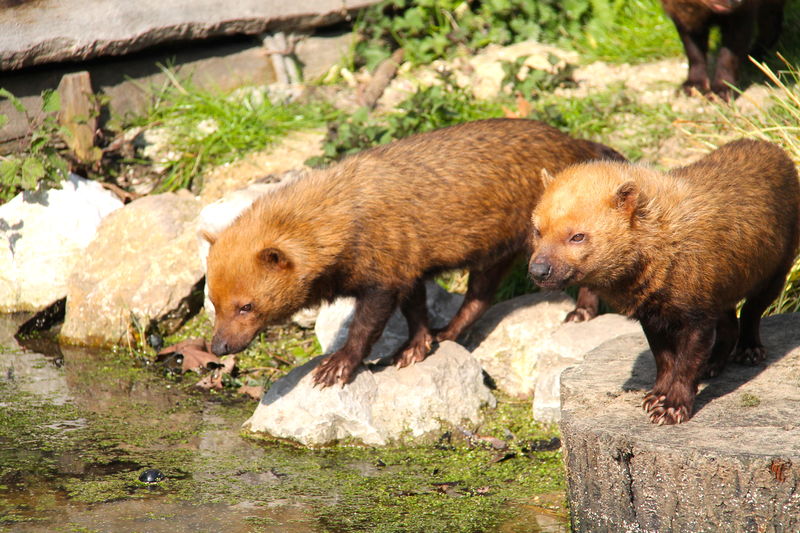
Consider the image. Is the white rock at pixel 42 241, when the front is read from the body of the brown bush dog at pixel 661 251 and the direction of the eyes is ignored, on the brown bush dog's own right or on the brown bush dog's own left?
on the brown bush dog's own right

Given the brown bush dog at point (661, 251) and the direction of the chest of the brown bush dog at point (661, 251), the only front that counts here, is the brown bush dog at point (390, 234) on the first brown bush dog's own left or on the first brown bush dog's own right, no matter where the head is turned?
on the first brown bush dog's own right

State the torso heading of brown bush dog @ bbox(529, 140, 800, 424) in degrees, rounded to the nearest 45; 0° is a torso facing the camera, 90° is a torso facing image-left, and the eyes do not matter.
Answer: approximately 45°

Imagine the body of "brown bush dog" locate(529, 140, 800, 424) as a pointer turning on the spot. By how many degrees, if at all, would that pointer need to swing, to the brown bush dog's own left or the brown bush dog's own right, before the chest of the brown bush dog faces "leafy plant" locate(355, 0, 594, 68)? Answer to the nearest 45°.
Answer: approximately 135° to the brown bush dog's own right

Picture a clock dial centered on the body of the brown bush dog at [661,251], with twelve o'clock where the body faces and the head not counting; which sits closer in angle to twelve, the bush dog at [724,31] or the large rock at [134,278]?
the large rock

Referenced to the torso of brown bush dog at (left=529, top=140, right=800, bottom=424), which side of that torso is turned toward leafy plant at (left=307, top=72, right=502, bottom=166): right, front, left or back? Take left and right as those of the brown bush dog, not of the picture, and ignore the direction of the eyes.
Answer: right

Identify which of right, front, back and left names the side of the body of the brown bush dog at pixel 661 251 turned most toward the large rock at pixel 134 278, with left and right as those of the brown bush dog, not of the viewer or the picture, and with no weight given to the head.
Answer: right
